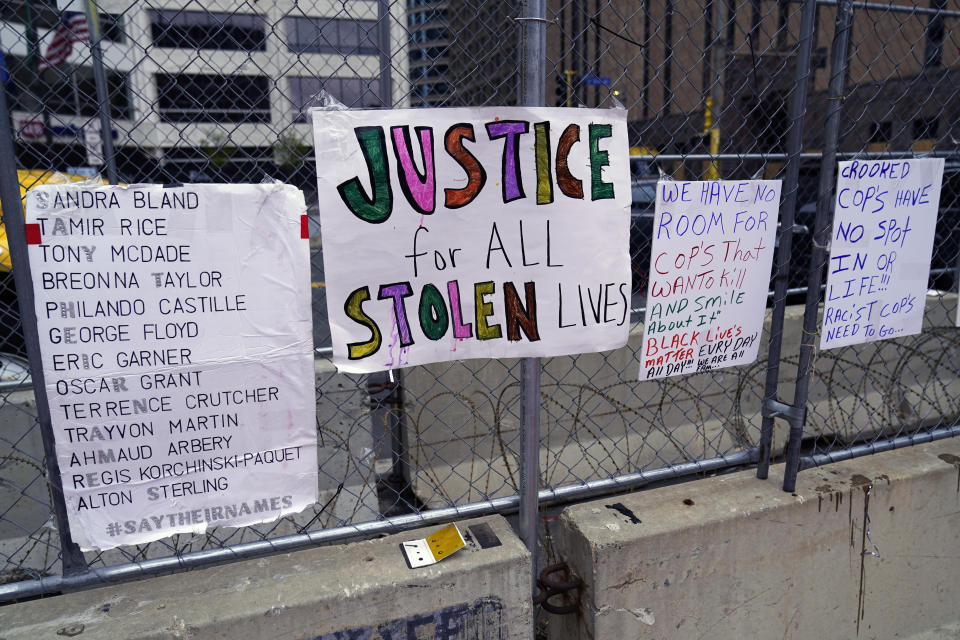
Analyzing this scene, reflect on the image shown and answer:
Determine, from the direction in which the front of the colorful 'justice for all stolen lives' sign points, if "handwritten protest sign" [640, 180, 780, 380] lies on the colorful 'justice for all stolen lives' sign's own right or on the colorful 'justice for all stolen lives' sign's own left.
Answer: on the colorful 'justice for all stolen lives' sign's own left

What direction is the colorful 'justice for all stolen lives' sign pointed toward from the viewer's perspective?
toward the camera

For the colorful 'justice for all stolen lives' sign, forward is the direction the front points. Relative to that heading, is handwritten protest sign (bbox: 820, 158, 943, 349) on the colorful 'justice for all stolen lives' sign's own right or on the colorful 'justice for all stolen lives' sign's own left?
on the colorful 'justice for all stolen lives' sign's own left

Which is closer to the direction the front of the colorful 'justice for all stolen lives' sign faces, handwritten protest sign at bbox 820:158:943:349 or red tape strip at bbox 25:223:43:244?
the red tape strip

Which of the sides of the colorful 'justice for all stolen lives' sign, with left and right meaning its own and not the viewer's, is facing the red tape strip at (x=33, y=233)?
right

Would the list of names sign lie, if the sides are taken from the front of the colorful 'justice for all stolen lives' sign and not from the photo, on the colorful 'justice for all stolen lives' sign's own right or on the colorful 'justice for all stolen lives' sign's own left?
on the colorful 'justice for all stolen lives' sign's own right
